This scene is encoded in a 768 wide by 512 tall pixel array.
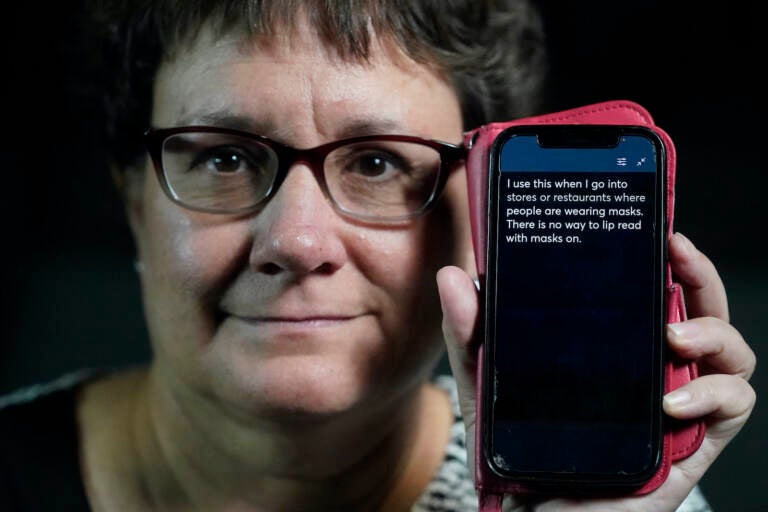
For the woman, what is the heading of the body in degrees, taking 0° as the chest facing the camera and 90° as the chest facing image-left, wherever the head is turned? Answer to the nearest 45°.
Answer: approximately 0°
